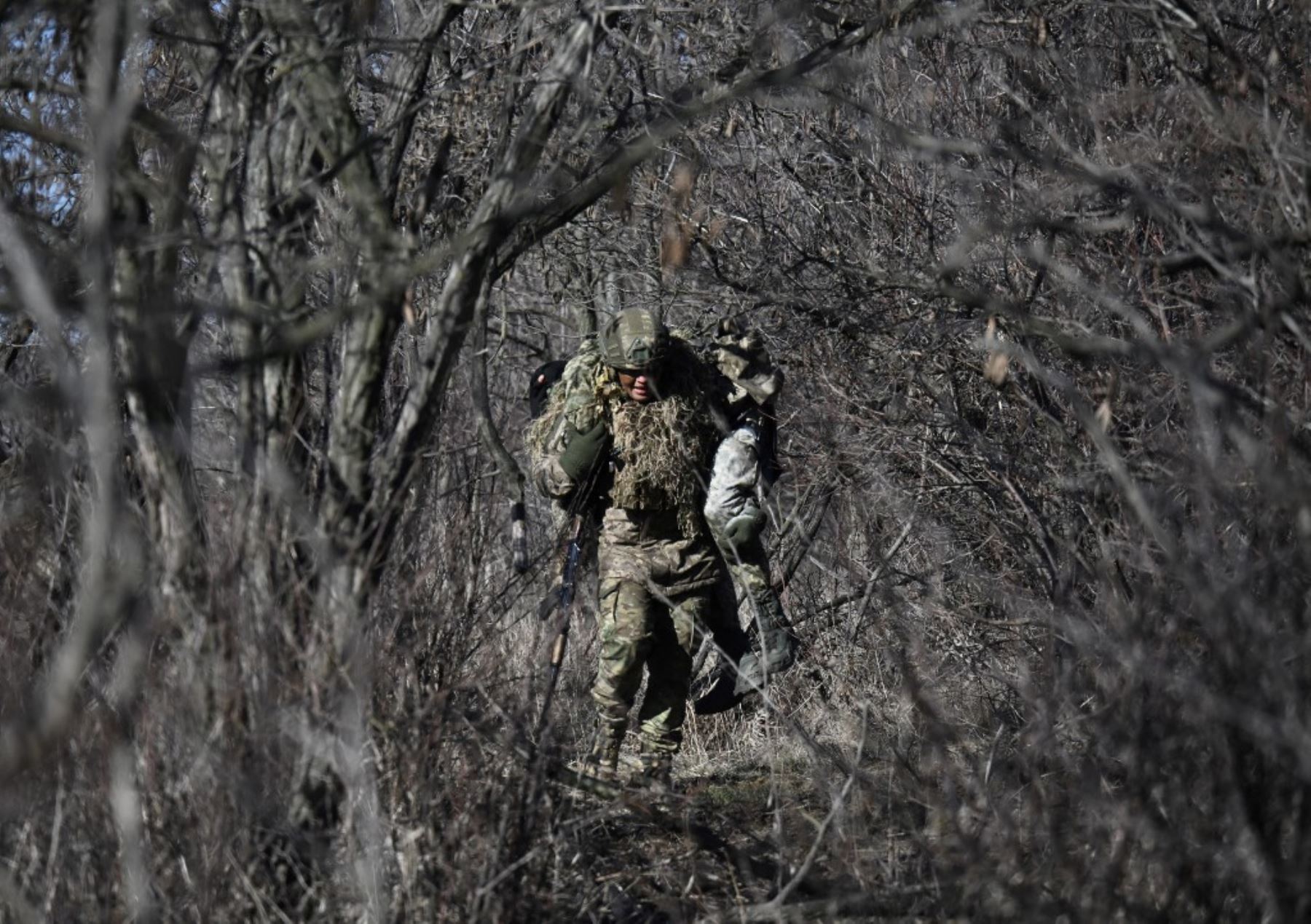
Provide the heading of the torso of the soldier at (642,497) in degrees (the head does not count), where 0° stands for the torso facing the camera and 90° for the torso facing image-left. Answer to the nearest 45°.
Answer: approximately 0°
